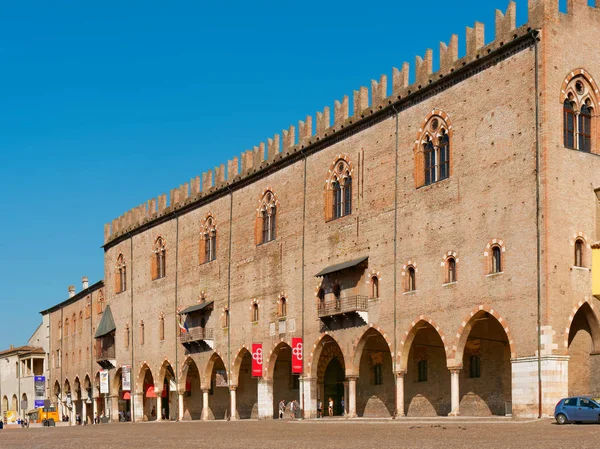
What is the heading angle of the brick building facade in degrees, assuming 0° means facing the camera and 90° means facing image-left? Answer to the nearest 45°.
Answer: approximately 45°

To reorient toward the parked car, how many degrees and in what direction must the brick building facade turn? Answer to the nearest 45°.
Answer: approximately 45° to its left
